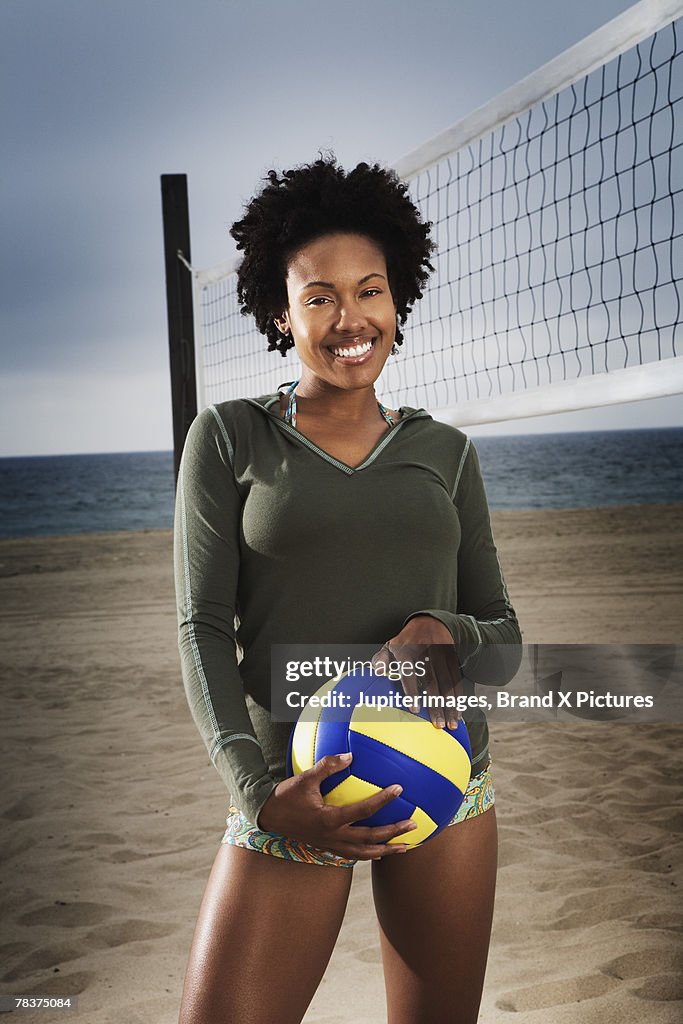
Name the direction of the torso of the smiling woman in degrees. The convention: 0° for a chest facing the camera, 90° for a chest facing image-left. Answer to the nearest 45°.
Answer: approximately 0°

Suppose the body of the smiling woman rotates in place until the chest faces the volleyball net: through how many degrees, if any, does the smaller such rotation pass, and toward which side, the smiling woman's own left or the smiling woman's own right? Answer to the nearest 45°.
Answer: approximately 180°
